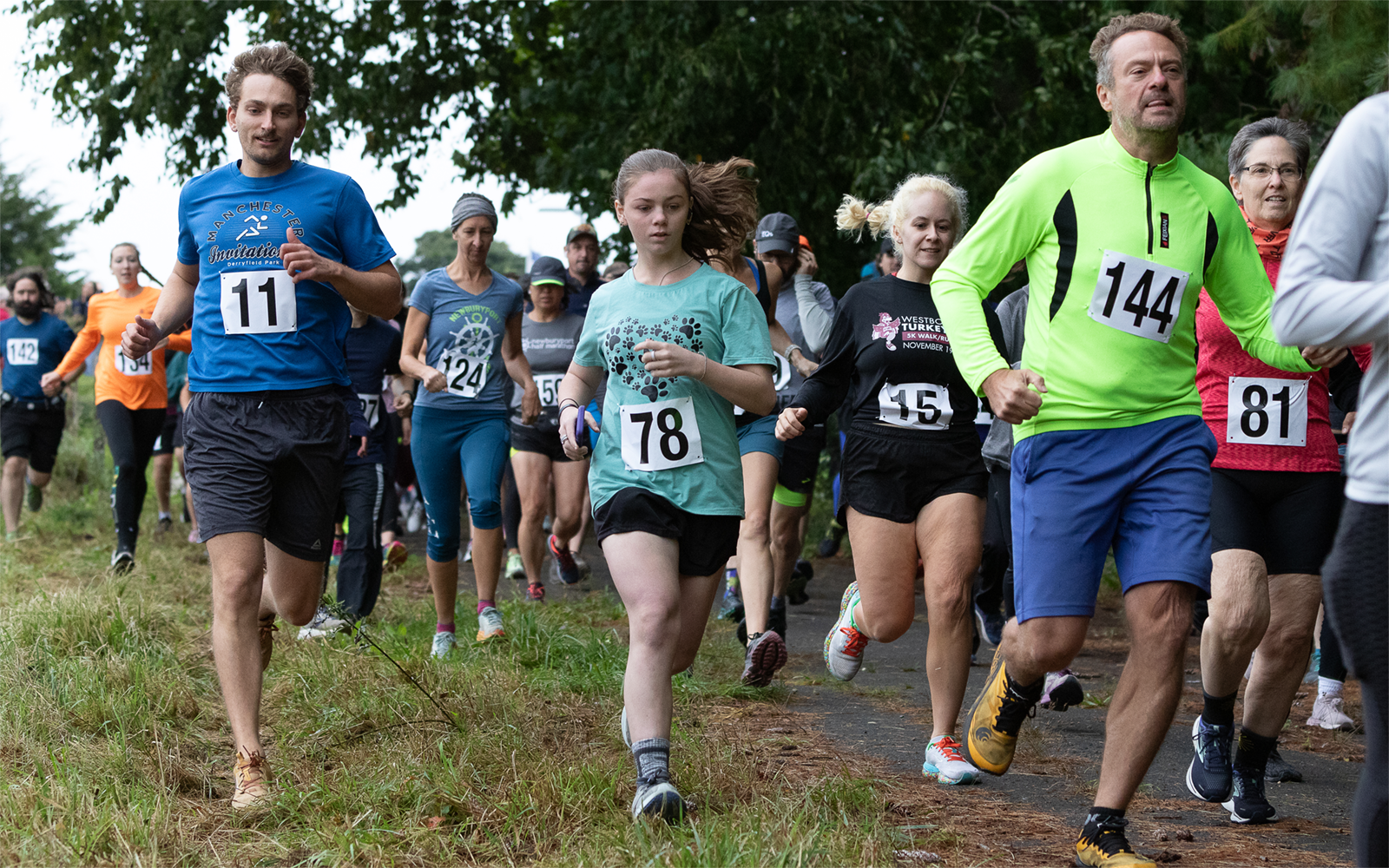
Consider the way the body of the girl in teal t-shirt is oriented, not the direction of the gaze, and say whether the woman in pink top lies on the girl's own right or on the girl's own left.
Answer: on the girl's own left

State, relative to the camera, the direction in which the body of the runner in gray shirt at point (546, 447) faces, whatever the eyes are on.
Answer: toward the camera

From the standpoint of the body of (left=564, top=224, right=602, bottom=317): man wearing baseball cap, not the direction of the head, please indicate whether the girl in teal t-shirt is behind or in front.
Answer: in front

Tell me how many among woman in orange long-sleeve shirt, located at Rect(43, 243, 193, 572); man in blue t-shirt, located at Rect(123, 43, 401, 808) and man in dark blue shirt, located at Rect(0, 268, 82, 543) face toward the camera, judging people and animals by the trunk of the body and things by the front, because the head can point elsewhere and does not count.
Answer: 3

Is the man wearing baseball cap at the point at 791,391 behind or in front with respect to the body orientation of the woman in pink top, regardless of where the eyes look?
behind

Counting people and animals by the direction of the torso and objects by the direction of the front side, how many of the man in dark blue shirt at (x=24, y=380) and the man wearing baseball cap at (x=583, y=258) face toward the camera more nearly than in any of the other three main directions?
2

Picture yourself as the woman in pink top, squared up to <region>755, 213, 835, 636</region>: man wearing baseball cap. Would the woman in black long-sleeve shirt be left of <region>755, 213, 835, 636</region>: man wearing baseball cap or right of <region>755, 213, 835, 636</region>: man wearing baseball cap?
left

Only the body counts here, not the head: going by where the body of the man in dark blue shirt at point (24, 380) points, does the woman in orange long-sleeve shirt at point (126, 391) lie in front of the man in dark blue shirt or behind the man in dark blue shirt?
in front

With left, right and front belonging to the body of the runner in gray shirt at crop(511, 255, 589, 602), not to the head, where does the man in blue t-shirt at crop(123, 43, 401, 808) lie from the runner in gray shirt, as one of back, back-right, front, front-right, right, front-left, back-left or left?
front

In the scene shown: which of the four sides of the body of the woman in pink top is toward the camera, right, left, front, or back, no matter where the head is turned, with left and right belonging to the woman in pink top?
front

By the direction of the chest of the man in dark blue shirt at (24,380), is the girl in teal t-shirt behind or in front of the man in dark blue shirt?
in front

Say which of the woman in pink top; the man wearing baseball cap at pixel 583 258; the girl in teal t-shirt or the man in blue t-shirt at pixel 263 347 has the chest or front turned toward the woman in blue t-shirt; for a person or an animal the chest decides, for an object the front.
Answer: the man wearing baseball cap

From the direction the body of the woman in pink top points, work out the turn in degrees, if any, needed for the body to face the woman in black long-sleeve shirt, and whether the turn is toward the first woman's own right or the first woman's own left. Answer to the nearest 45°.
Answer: approximately 90° to the first woman's own right

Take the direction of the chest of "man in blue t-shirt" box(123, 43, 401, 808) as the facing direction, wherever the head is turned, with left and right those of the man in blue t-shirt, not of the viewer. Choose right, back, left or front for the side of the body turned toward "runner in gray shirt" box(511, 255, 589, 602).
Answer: back

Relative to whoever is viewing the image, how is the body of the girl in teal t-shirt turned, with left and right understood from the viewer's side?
facing the viewer

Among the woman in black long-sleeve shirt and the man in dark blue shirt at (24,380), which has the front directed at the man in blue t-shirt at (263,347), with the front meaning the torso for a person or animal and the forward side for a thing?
the man in dark blue shirt
